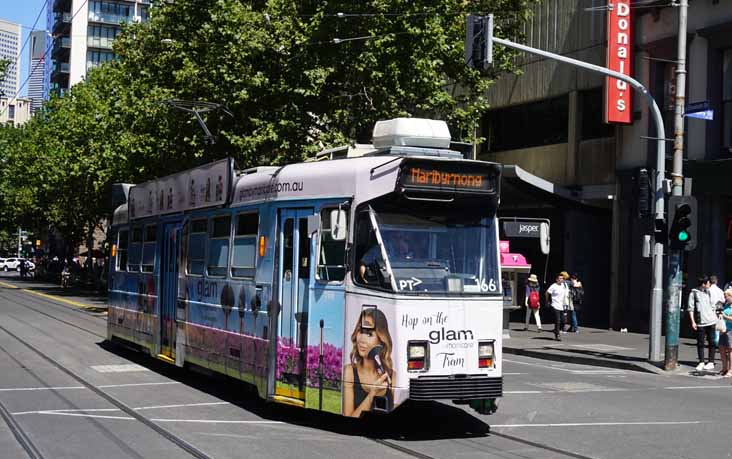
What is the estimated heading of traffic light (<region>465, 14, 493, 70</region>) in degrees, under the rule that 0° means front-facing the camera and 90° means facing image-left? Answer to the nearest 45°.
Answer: approximately 180°

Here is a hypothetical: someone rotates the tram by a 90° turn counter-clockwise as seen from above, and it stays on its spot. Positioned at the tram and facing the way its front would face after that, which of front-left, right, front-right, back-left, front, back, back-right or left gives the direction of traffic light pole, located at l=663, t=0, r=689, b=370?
front

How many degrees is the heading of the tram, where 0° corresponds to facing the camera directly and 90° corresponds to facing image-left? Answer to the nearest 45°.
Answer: approximately 315°

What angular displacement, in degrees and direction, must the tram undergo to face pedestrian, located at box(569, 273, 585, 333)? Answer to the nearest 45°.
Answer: approximately 135° to its left

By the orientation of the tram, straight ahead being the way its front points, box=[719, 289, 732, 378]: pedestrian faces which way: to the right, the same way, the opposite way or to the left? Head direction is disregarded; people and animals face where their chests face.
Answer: to the right

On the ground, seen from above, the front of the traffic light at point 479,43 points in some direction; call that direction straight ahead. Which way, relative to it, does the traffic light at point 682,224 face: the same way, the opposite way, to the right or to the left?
the opposite way

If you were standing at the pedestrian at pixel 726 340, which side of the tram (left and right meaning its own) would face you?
left

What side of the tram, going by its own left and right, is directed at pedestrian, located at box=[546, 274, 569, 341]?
left

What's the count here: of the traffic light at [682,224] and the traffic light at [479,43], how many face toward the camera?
1
